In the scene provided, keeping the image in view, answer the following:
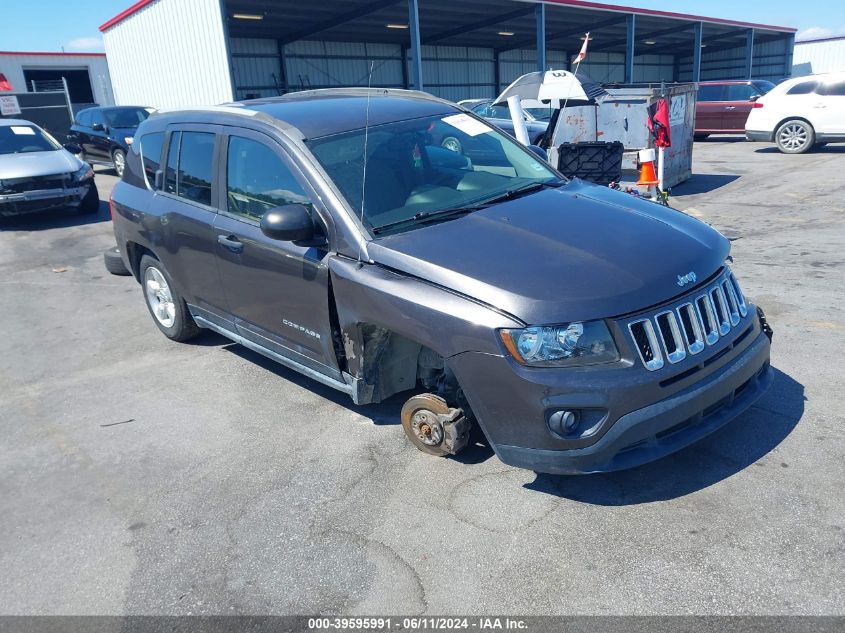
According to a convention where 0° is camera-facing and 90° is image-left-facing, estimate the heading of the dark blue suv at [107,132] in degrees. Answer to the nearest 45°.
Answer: approximately 315°

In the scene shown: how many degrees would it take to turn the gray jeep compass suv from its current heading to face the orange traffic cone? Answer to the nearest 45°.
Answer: approximately 90° to its left

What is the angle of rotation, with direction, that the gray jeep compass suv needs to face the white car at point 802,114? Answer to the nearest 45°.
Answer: approximately 90° to its left

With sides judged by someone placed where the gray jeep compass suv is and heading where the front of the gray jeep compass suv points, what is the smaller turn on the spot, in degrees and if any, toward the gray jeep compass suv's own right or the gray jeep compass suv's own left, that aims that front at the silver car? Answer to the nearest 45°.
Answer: approximately 180°

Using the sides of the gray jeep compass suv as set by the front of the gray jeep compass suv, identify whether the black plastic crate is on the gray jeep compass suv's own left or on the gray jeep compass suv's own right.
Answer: on the gray jeep compass suv's own left

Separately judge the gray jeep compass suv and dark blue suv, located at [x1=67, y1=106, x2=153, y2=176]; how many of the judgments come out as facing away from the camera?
0

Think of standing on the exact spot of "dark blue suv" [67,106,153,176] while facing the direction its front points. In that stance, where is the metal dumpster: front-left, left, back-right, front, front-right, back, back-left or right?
front

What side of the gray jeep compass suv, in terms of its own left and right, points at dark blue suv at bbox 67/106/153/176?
back

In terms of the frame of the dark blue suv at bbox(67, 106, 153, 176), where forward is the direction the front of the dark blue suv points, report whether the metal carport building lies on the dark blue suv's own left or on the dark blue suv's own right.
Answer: on the dark blue suv's own left

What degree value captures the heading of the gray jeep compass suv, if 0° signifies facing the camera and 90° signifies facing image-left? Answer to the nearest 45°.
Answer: approximately 315°
